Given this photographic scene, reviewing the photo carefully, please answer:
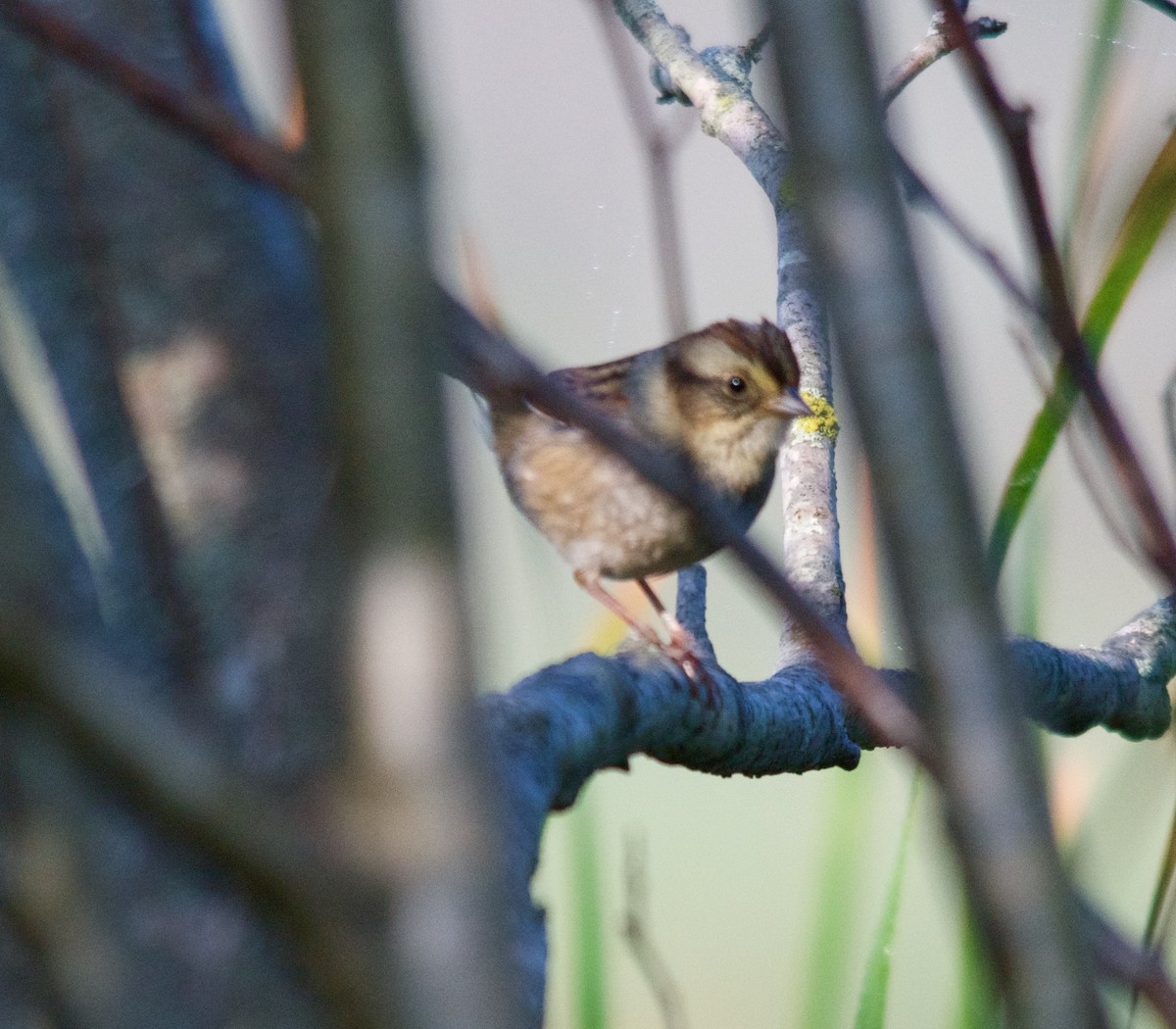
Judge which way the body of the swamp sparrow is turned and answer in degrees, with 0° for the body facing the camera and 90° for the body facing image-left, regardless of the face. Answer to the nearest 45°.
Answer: approximately 270°

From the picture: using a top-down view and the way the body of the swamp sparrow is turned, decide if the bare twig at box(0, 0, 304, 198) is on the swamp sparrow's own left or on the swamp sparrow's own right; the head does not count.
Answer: on the swamp sparrow's own right
